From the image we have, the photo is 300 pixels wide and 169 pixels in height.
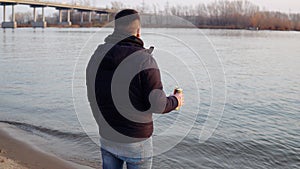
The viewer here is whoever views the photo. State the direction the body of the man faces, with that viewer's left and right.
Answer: facing away from the viewer and to the right of the viewer

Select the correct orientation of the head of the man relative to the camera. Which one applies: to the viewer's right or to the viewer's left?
to the viewer's right
